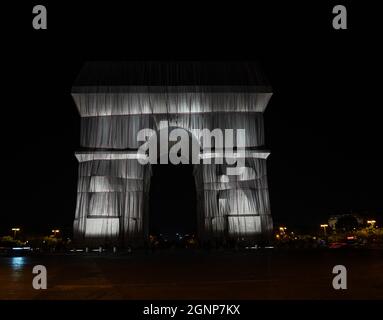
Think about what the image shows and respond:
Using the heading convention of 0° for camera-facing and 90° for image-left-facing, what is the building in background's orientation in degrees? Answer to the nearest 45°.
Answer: approximately 0°
